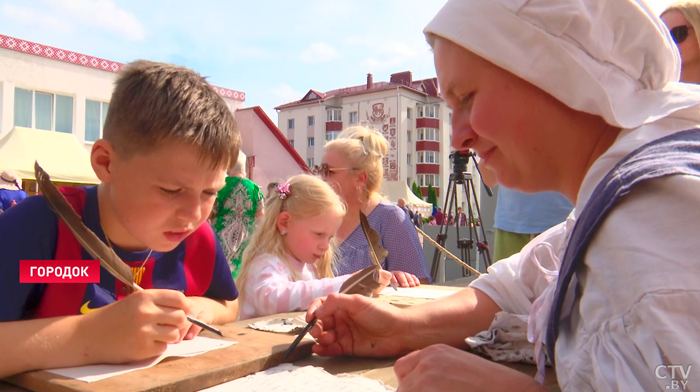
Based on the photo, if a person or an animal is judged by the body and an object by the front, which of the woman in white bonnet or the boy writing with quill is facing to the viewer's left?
the woman in white bonnet

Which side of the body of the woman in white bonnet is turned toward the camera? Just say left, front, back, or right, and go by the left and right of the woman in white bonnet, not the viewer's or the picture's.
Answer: left

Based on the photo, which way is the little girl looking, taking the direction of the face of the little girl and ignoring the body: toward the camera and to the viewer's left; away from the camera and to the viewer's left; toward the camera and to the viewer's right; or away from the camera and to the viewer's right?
toward the camera and to the viewer's right

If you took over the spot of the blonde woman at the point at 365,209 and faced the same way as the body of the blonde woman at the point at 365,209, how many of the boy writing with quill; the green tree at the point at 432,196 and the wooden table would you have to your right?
1

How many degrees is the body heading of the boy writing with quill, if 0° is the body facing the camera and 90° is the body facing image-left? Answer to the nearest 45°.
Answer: approximately 315°

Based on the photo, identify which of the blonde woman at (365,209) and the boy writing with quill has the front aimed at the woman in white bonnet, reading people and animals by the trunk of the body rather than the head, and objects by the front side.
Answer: the boy writing with quill

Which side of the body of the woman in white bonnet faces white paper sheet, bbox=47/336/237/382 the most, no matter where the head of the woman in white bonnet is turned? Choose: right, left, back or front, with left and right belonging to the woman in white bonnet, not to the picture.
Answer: front

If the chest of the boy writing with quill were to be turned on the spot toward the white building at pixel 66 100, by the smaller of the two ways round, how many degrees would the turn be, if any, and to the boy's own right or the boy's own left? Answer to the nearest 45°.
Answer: approximately 135° to the boy's own left

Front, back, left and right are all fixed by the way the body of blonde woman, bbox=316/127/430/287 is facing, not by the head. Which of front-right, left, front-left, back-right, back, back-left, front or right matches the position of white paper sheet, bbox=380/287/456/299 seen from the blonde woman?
left

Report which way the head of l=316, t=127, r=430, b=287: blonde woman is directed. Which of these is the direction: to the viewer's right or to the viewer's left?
to the viewer's left
